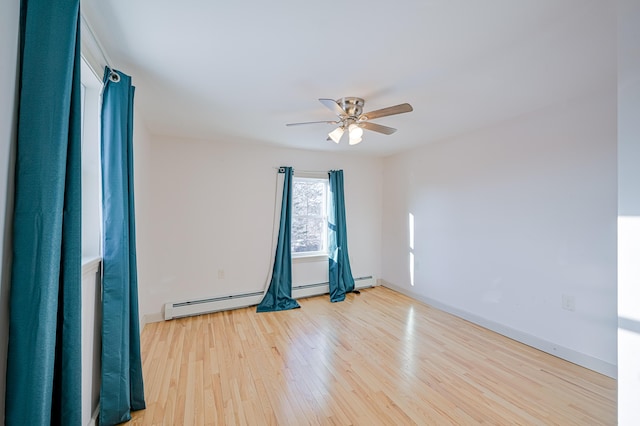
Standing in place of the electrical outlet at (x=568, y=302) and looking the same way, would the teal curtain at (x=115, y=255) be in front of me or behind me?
in front

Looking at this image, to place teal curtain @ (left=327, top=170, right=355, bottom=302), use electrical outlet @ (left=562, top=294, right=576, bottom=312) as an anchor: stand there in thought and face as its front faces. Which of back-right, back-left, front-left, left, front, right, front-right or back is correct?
front-right

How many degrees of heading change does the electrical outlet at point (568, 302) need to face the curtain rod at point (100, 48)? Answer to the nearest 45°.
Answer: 0° — it already faces it

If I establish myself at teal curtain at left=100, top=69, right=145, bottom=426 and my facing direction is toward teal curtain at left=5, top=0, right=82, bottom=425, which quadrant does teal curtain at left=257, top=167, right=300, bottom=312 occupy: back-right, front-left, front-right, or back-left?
back-left

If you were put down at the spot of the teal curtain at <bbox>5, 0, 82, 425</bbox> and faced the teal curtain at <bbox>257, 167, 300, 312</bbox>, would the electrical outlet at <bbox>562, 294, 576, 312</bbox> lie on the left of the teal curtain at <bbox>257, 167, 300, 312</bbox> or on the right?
right

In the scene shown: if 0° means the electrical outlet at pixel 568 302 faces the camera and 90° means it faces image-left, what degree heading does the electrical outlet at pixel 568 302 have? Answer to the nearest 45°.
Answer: approximately 45°

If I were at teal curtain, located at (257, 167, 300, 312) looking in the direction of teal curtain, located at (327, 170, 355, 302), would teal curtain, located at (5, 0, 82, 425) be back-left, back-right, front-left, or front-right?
back-right

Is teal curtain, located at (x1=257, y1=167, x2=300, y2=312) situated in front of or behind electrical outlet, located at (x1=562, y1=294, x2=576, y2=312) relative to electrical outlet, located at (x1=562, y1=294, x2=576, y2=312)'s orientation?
in front
